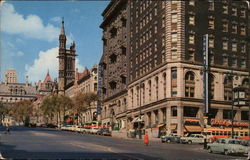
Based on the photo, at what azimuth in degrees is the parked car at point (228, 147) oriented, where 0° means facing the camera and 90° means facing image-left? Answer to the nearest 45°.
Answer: approximately 135°
